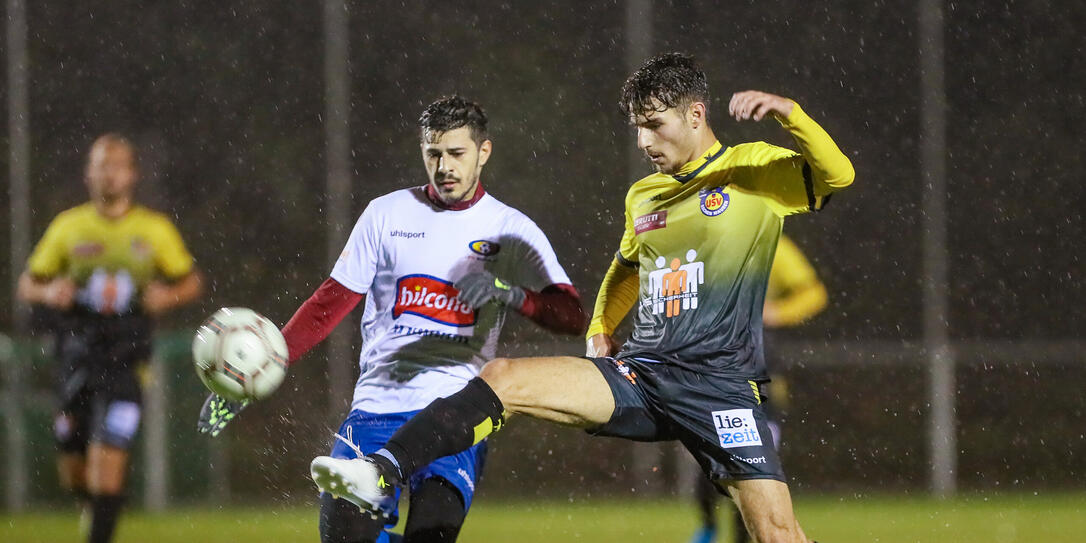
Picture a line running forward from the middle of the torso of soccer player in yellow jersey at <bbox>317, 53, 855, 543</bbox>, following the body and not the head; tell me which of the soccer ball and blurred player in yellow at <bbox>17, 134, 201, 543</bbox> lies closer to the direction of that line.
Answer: the soccer ball

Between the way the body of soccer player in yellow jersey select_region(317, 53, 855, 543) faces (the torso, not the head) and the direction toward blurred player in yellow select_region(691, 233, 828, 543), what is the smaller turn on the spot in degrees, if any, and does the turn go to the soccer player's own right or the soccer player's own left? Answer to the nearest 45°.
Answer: approximately 135° to the soccer player's own right

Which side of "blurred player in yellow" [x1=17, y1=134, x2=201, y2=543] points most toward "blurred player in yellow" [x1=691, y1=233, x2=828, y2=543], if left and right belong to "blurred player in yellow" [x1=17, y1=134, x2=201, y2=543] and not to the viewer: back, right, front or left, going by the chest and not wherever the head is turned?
left

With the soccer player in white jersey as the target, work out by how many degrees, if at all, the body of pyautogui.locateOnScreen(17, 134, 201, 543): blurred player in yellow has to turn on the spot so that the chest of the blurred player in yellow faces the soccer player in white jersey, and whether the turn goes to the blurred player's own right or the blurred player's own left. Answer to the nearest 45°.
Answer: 0° — they already face them

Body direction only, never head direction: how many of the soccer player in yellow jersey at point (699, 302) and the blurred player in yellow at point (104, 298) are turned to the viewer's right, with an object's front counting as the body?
0

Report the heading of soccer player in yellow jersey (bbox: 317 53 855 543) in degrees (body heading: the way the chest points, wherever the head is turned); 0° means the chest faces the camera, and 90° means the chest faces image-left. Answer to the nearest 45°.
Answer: approximately 45°

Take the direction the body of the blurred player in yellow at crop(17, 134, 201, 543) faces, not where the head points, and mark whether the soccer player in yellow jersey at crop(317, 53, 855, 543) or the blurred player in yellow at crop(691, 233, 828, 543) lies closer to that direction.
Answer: the soccer player in yellow jersey

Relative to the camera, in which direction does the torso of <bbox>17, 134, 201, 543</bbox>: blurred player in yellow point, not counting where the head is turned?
toward the camera

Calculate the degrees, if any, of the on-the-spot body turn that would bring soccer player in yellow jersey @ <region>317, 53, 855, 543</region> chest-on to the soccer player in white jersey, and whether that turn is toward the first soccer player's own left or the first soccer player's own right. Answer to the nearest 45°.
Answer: approximately 45° to the first soccer player's own right

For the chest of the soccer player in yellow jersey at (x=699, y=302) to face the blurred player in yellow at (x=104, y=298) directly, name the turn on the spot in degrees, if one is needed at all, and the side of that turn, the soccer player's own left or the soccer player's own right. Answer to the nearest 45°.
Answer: approximately 90° to the soccer player's own right

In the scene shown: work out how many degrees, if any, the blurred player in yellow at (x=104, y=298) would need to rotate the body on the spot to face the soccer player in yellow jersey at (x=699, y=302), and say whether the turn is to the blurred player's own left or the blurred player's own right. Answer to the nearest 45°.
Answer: approximately 45° to the blurred player's own left
